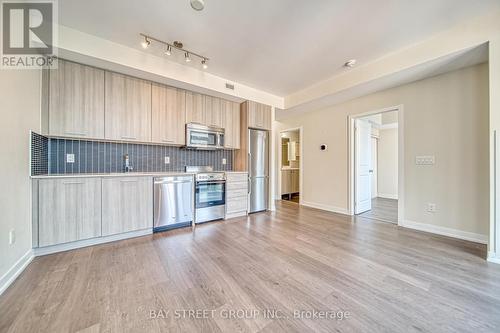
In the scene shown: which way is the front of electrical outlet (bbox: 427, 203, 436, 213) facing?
toward the camera

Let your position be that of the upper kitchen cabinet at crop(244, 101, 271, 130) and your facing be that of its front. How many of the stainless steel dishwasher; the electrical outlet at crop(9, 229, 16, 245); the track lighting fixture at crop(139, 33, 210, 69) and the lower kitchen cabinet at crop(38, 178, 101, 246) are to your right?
4

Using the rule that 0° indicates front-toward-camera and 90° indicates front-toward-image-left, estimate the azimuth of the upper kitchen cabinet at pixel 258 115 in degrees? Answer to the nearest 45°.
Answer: approximately 315°

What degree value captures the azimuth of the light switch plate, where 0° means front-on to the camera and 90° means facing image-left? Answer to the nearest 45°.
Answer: approximately 0°

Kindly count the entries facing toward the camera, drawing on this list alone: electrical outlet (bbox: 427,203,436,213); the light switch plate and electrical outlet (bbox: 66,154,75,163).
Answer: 3

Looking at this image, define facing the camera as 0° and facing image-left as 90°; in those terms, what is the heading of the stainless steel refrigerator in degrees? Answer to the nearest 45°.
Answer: approximately 315°

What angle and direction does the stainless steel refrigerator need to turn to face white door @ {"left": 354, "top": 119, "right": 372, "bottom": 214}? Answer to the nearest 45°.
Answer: approximately 45° to its left

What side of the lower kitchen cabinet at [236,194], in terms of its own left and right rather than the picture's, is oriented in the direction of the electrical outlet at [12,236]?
right

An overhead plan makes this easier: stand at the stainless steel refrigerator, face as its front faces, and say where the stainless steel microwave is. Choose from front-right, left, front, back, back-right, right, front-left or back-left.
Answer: right

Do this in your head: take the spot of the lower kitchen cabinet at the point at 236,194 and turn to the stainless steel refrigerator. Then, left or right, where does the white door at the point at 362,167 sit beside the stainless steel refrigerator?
right

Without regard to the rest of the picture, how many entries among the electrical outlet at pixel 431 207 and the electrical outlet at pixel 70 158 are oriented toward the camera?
2

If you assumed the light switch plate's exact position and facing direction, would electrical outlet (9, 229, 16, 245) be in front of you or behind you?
in front

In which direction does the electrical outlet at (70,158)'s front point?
toward the camera

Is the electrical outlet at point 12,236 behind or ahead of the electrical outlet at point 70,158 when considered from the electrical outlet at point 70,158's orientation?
ahead
